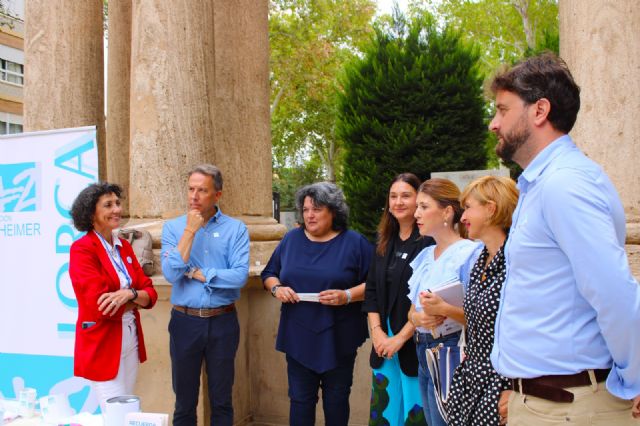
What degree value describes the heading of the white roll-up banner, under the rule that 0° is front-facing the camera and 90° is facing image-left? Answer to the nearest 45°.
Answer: approximately 45°

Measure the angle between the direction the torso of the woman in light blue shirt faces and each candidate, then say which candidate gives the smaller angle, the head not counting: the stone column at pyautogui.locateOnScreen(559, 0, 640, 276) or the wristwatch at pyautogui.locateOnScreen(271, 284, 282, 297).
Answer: the wristwatch

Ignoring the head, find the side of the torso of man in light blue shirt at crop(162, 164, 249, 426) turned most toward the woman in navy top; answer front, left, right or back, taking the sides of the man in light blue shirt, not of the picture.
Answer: left

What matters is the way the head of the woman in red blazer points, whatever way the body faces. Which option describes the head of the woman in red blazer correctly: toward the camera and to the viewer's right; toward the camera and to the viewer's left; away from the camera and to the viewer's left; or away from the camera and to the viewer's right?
toward the camera and to the viewer's right

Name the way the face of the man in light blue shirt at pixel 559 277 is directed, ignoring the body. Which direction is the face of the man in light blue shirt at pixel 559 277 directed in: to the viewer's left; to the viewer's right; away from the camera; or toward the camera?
to the viewer's left

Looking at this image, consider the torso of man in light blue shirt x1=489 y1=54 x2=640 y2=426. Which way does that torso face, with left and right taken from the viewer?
facing to the left of the viewer

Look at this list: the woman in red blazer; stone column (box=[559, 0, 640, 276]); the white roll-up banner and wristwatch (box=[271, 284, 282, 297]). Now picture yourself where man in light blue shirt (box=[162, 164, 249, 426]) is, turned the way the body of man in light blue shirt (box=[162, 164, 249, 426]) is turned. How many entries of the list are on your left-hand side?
2

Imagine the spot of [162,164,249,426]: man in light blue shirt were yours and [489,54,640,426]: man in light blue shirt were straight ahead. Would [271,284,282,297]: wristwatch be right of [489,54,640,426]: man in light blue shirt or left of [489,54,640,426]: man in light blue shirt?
left
